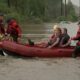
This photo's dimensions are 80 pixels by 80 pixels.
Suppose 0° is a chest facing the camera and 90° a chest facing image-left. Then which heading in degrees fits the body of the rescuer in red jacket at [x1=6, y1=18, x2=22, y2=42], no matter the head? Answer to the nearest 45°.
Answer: approximately 90°

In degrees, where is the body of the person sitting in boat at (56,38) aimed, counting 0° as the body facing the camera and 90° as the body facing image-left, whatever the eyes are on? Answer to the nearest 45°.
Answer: approximately 45°

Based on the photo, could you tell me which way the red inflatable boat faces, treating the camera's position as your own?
facing to the left of the viewer
